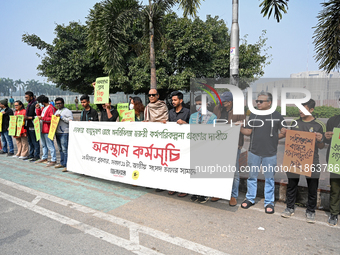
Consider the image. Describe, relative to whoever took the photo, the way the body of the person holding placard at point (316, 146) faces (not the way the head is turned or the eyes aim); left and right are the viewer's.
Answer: facing the viewer and to the left of the viewer

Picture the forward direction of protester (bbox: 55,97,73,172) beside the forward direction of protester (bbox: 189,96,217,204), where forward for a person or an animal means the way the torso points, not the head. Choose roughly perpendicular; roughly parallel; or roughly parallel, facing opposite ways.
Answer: roughly parallel

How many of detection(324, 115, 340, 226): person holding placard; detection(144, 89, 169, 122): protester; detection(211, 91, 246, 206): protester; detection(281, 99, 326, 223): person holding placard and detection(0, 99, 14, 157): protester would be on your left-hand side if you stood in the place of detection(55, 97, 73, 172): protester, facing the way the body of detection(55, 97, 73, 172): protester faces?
4

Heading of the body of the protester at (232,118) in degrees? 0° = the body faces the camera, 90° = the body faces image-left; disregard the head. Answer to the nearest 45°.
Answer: approximately 45°

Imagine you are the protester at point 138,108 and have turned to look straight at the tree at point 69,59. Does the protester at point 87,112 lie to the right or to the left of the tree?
left

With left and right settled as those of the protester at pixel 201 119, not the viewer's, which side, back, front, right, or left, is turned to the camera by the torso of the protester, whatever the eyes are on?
front

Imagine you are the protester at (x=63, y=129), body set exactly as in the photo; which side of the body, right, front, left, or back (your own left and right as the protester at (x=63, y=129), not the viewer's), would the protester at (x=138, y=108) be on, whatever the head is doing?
left

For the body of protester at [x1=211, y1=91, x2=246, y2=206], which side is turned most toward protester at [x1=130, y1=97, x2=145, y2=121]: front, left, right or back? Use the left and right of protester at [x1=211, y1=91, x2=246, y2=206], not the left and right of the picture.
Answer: right

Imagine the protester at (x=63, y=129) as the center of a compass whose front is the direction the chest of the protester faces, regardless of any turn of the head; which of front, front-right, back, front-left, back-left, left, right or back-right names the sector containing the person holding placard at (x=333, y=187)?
left

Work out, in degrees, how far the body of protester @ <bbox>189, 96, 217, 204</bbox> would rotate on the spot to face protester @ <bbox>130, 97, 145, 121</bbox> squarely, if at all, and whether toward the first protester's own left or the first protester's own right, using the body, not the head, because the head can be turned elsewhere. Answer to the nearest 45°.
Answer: approximately 135° to the first protester's own right

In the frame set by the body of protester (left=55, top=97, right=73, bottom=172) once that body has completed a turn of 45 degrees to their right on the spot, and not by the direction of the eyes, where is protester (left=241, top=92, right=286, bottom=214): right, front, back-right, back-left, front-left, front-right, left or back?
back-left

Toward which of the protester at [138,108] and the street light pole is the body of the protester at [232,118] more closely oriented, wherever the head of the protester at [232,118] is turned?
the protester
